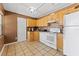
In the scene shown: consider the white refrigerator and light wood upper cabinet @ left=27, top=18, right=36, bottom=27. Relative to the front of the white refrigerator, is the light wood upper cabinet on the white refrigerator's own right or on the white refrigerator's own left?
on the white refrigerator's own right

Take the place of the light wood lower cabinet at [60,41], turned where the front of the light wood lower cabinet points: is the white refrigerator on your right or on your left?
on your left

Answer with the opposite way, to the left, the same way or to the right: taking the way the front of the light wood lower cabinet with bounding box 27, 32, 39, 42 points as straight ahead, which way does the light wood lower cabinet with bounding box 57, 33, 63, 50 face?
to the right

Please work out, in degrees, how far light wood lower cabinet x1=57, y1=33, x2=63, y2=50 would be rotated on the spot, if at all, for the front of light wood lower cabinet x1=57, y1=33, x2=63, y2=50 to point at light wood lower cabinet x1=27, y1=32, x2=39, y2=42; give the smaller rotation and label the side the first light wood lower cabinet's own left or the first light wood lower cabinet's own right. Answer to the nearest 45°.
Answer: approximately 90° to the first light wood lower cabinet's own right

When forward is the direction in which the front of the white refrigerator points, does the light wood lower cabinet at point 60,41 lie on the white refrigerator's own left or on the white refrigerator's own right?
on the white refrigerator's own right

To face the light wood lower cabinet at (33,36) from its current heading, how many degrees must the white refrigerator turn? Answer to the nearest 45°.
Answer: approximately 90° to its right

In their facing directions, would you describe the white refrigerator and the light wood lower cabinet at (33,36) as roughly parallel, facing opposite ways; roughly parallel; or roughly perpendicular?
roughly perpendicular

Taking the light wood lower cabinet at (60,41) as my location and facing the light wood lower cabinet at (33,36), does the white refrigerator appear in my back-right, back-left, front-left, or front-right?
back-left

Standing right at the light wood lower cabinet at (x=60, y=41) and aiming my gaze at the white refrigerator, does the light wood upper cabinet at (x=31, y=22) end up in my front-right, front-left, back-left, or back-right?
back-right

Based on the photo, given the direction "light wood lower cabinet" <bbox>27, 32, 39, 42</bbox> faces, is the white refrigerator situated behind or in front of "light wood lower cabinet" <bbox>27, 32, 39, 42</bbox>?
in front
